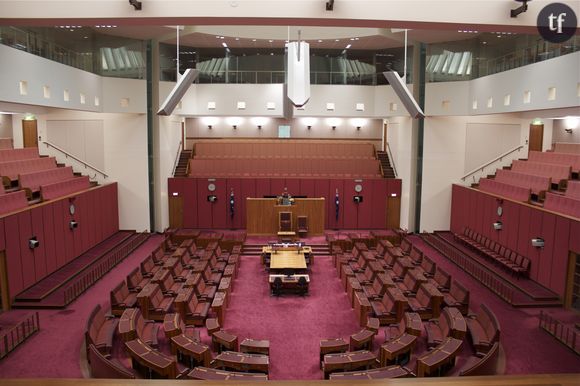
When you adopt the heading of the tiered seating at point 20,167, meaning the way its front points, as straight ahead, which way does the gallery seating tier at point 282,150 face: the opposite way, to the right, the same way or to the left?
to the right

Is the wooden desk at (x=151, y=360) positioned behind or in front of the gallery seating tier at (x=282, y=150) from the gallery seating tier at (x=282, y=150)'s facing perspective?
in front

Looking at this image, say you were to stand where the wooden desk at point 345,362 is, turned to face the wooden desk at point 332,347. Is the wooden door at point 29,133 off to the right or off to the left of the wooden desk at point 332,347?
left

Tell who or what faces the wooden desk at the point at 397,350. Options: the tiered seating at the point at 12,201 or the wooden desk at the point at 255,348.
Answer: the tiered seating

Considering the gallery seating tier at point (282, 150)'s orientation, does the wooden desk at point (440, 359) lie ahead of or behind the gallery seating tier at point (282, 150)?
ahead

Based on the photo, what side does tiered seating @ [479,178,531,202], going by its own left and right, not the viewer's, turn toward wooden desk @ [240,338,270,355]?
front

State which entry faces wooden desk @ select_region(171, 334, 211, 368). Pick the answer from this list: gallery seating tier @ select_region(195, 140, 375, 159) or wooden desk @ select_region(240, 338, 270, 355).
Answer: the gallery seating tier

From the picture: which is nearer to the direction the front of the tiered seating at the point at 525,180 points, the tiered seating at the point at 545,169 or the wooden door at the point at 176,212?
the wooden door

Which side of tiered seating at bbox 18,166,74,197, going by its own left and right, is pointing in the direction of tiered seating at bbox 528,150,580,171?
front

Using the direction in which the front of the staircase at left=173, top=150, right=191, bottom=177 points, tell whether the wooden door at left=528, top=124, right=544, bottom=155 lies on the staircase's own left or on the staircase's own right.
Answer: on the staircase's own left

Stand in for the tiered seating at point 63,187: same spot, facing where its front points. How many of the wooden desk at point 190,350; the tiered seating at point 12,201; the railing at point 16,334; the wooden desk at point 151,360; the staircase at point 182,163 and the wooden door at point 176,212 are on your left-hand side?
2

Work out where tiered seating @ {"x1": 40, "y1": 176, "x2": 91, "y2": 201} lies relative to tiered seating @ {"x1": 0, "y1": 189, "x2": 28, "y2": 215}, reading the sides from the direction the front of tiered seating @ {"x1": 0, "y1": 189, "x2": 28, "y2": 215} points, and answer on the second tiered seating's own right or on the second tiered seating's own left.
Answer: on the second tiered seating's own left

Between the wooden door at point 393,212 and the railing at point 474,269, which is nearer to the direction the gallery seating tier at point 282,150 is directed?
the railing

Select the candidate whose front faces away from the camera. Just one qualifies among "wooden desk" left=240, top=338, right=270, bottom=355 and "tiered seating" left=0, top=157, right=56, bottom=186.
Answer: the wooden desk

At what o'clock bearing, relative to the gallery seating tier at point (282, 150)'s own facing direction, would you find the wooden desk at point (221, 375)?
The wooden desk is roughly at 12 o'clock from the gallery seating tier.

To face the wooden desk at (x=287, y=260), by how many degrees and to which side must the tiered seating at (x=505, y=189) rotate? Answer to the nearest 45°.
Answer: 0° — it already faces it
